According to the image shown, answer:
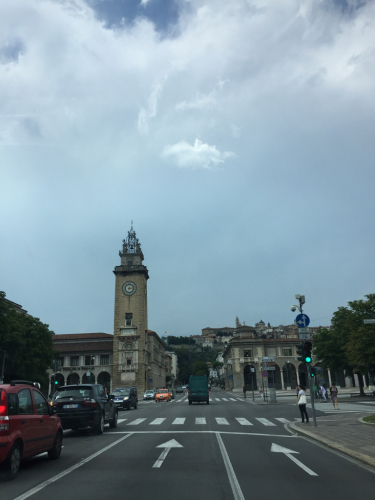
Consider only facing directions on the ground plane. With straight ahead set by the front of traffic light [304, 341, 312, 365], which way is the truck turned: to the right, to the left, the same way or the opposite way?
the opposite way

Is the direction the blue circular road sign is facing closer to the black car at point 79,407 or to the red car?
the red car

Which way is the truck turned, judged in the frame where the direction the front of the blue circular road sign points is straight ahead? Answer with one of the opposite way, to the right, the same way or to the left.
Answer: the opposite way

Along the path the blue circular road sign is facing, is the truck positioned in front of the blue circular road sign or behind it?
behind

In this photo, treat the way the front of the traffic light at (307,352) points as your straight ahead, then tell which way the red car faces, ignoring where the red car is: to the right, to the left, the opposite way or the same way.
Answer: the opposite way

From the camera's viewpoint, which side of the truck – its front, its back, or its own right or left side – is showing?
back

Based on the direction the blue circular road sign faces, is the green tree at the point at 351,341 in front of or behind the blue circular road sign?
behind

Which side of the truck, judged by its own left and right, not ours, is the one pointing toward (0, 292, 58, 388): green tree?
left

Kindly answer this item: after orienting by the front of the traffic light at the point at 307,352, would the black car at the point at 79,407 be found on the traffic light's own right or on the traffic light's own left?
on the traffic light's own right

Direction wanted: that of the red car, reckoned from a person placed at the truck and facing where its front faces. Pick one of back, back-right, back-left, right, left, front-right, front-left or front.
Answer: back

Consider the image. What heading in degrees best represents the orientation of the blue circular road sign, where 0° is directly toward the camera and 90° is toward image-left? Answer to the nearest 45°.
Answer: approximately 0°

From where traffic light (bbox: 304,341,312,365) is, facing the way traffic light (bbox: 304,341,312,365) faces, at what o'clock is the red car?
The red car is roughly at 1 o'clock from the traffic light.

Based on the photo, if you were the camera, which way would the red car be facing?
facing away from the viewer and to the right of the viewer

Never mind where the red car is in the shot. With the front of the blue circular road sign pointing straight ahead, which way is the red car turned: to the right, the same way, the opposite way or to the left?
the opposite way
